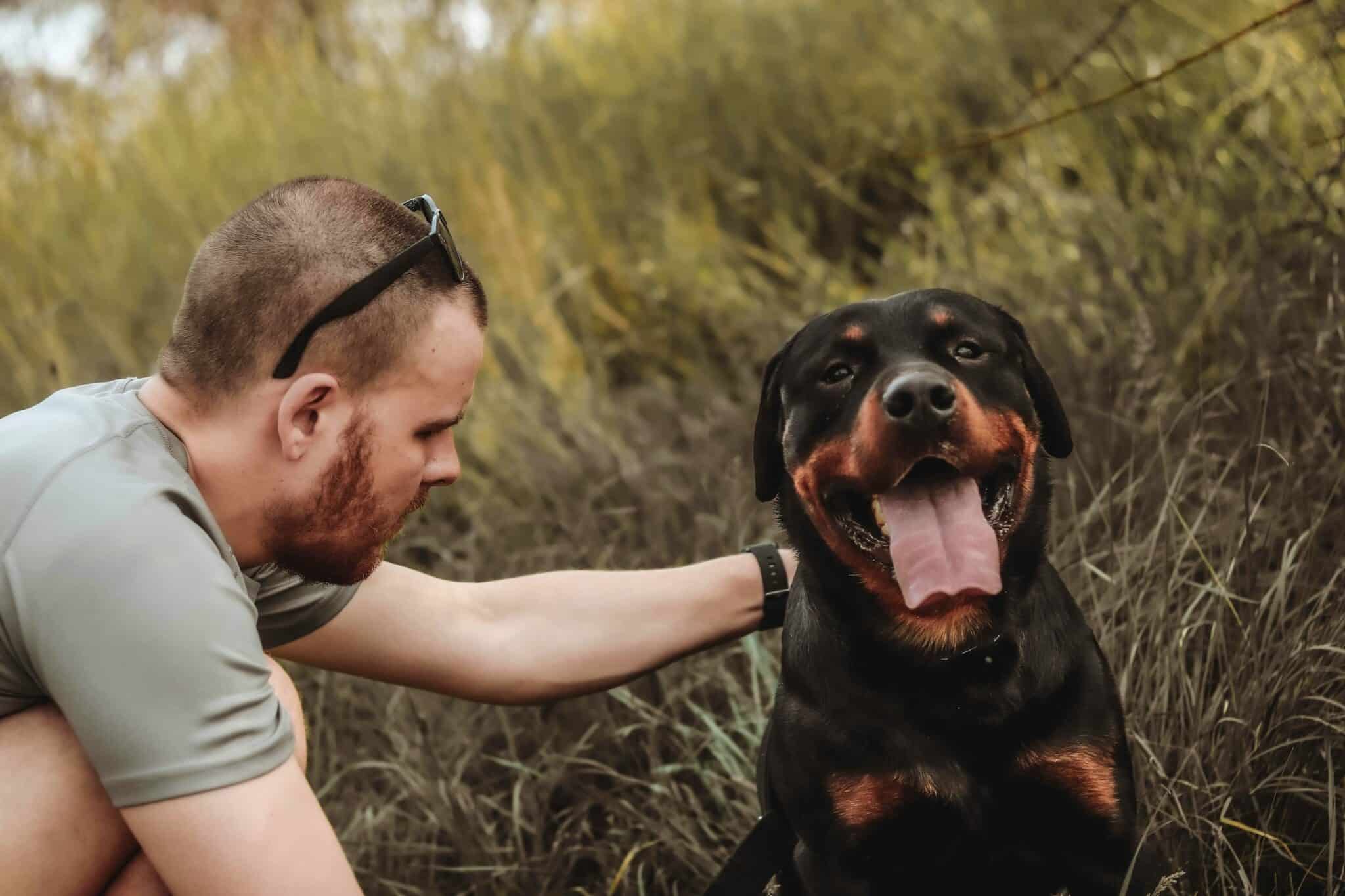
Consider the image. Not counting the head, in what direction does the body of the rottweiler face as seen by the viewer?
toward the camera

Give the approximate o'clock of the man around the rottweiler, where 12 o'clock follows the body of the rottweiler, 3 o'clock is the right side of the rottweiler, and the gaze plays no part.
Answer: The man is roughly at 3 o'clock from the rottweiler.

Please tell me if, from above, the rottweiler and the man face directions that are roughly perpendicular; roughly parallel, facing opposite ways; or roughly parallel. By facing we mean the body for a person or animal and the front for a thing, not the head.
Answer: roughly perpendicular

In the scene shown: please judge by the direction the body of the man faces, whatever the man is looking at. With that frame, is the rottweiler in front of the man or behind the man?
in front

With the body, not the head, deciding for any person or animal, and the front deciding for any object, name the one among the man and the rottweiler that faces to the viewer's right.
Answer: the man

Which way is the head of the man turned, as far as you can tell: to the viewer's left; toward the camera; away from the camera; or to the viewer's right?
to the viewer's right

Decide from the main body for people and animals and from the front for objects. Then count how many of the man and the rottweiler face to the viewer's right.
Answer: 1

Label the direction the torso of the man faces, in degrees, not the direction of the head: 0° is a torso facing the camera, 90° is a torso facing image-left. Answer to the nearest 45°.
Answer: approximately 270°
